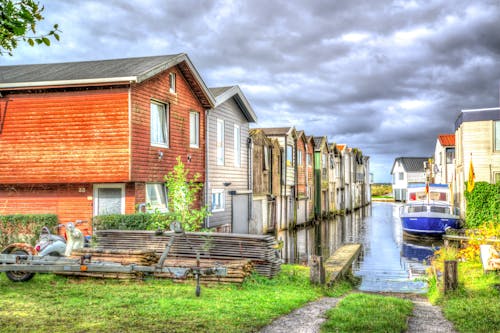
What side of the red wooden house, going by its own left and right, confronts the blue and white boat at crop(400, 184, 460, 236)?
left

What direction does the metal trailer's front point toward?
to the viewer's right

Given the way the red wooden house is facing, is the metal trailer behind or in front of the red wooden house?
in front

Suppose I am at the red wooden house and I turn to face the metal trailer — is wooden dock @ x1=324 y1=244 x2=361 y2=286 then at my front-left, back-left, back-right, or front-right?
front-left

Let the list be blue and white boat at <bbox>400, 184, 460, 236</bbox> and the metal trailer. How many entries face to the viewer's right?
1

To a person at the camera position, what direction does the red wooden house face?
facing the viewer and to the right of the viewer

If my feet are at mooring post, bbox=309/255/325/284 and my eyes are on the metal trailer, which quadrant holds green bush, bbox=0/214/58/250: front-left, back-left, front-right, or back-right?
front-right

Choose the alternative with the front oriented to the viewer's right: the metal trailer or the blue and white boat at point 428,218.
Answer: the metal trailer
